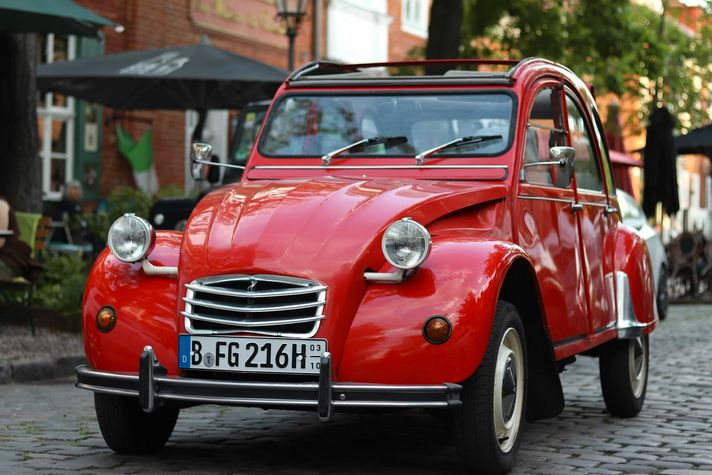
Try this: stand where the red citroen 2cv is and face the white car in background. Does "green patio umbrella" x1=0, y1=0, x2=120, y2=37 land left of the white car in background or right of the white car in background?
left

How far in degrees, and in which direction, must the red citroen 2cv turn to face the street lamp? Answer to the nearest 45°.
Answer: approximately 135° to its right

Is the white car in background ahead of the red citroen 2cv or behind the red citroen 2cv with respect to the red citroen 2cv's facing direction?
behind

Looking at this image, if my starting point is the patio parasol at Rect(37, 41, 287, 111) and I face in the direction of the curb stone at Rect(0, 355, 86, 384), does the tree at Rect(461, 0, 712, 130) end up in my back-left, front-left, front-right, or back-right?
back-left

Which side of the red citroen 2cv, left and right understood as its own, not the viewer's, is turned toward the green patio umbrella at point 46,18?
right

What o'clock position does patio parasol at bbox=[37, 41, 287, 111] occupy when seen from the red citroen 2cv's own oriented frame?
The patio parasol is roughly at 4 o'clock from the red citroen 2cv.

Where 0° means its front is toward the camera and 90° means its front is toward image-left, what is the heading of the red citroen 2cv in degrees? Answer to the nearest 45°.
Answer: approximately 45°

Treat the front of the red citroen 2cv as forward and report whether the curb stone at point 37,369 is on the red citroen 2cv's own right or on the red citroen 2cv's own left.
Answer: on the red citroen 2cv's own right
